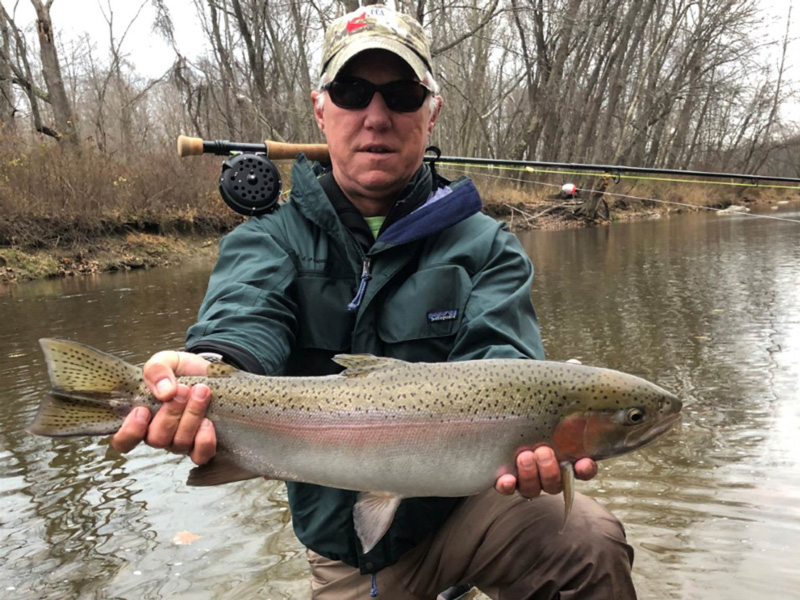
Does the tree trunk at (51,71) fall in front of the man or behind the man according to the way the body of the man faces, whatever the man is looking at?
behind

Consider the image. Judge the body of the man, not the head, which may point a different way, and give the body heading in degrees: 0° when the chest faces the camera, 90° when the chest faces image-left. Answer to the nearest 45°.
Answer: approximately 0°

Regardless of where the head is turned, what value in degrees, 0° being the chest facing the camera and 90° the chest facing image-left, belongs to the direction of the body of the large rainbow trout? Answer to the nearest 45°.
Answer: approximately 270°

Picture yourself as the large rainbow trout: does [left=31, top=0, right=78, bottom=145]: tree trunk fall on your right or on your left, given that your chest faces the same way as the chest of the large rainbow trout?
on your left
